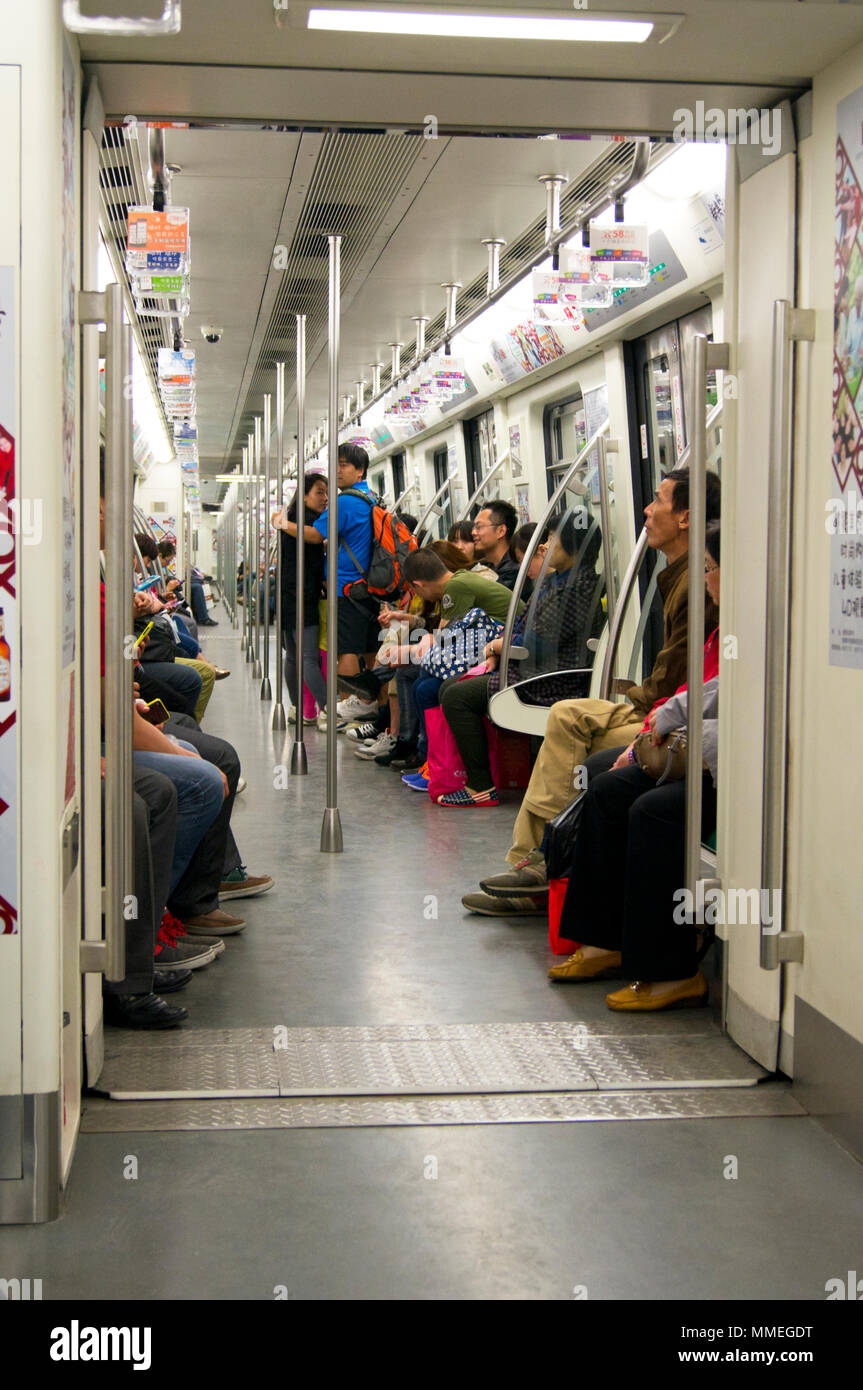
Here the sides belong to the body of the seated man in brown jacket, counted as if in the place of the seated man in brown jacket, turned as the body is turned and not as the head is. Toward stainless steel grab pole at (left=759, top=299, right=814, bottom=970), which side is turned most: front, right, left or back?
left

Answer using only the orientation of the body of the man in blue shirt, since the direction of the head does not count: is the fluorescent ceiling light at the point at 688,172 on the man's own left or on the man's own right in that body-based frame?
on the man's own left

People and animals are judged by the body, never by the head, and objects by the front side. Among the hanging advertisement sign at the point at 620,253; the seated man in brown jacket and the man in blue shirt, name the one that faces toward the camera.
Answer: the hanging advertisement sign

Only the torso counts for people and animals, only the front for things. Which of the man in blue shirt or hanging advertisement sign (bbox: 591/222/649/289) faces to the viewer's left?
the man in blue shirt

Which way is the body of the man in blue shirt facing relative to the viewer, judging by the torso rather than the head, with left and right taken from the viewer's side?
facing to the left of the viewer

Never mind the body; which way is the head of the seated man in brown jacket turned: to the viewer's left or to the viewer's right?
to the viewer's left

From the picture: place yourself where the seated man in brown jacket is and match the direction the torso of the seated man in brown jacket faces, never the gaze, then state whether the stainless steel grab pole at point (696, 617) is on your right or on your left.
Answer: on your left

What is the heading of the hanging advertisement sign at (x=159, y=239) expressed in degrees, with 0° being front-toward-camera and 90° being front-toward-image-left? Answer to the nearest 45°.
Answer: approximately 0°

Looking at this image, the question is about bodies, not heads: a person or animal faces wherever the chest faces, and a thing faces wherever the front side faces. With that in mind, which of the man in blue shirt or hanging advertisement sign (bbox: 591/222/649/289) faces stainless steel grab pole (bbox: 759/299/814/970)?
the hanging advertisement sign

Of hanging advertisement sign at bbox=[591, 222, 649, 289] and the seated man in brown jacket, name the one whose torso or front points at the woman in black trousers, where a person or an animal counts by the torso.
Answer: the hanging advertisement sign

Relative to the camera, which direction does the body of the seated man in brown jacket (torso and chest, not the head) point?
to the viewer's left
